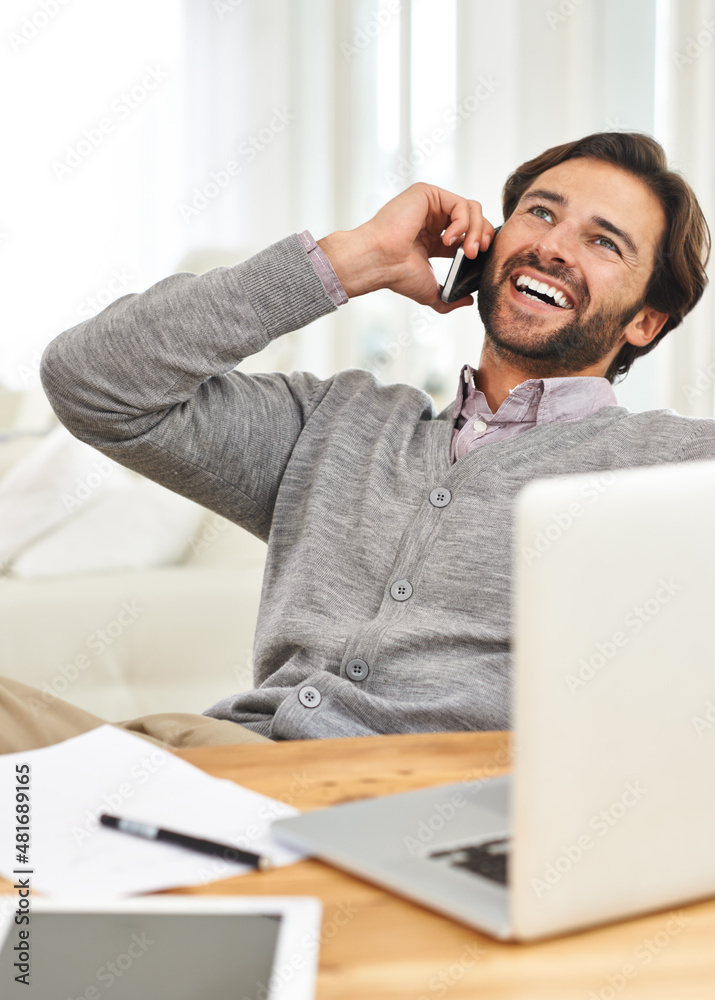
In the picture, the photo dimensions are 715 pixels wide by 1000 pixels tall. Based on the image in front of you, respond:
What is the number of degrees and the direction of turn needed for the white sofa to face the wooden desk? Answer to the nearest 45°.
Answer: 0° — it already faces it

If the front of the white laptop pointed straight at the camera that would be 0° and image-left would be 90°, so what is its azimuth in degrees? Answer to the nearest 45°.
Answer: approximately 135°

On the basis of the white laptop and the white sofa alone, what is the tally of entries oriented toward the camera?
1

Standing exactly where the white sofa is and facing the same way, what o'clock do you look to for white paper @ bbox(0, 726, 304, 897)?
The white paper is roughly at 12 o'clock from the white sofa.
